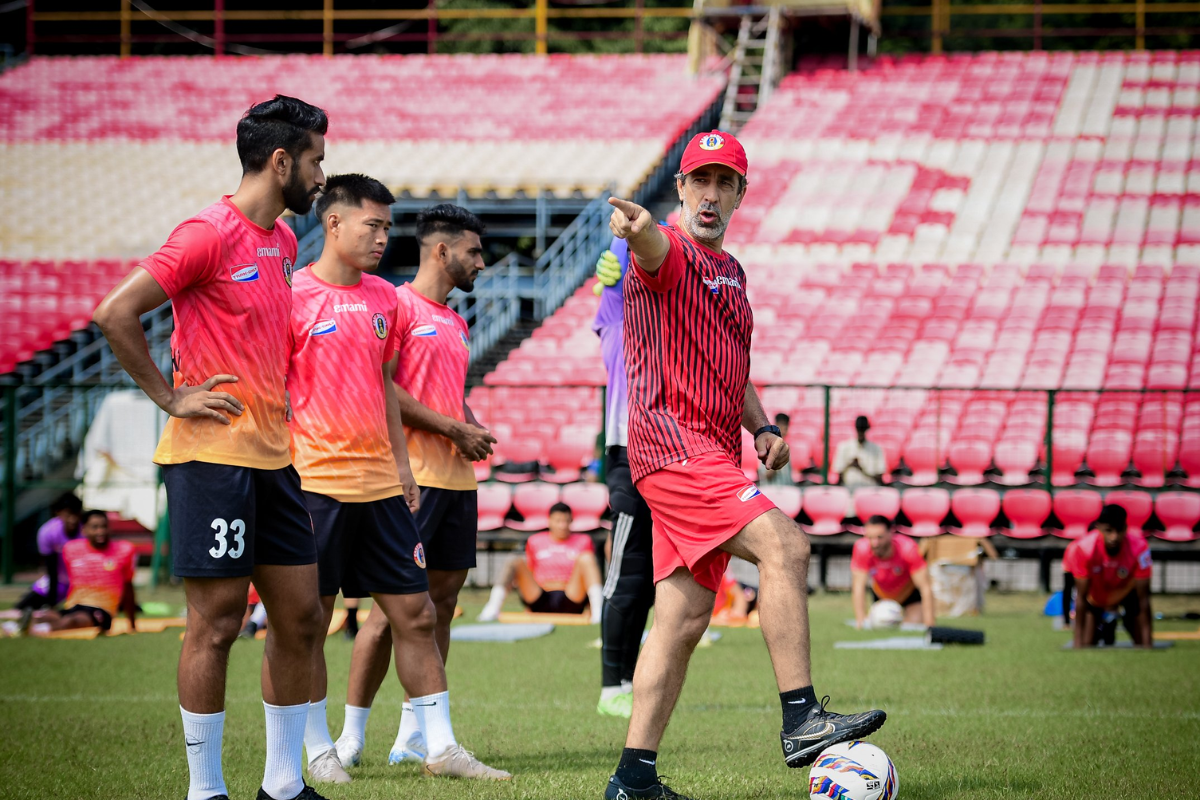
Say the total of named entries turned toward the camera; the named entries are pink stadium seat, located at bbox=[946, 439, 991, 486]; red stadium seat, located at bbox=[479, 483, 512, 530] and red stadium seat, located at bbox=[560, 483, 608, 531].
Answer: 3

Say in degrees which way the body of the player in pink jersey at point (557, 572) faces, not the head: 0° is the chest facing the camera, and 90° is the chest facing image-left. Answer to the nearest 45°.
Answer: approximately 0°

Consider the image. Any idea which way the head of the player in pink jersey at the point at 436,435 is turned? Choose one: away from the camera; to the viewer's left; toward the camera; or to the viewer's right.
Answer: to the viewer's right

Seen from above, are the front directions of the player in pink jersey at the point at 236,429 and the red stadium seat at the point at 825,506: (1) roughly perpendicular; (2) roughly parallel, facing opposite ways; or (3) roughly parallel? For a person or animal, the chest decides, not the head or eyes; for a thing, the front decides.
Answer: roughly perpendicular

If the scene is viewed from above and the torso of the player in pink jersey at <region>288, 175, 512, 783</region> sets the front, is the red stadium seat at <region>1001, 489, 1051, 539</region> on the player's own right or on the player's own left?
on the player's own left

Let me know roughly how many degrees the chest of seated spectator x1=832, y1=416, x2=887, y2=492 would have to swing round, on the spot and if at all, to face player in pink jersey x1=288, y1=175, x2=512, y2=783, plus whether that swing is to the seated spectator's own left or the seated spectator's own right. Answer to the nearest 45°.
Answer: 0° — they already face them

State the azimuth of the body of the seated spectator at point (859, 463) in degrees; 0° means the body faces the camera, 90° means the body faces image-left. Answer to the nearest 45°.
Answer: approximately 0°

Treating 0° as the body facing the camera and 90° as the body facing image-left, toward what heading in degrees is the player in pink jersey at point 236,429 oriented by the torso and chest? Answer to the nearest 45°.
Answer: approximately 315°

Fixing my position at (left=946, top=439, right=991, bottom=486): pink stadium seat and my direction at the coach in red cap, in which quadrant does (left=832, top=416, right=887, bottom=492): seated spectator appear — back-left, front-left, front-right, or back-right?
front-right

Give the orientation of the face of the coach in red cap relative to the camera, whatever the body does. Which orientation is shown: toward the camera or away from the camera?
toward the camera

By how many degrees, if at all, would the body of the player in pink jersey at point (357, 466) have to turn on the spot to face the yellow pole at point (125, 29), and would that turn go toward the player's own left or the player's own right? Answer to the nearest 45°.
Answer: approximately 135° to the player's own left

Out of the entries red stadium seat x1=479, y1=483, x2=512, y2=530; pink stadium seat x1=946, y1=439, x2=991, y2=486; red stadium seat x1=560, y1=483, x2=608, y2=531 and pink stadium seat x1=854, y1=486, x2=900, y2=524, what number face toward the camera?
4

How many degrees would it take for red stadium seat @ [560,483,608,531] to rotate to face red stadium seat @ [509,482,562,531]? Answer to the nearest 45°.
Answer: approximately 135° to its right

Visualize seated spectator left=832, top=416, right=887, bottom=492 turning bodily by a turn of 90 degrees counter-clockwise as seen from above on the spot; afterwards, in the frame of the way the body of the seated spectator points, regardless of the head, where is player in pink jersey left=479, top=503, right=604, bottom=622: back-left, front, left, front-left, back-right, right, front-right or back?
back-right

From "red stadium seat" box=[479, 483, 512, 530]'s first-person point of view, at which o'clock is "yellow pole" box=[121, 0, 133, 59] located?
The yellow pole is roughly at 5 o'clock from the red stadium seat.

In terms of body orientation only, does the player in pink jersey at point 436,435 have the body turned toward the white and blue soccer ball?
yes

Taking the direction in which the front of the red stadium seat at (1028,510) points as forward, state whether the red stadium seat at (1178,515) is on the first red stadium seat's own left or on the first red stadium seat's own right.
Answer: on the first red stadium seat's own left
